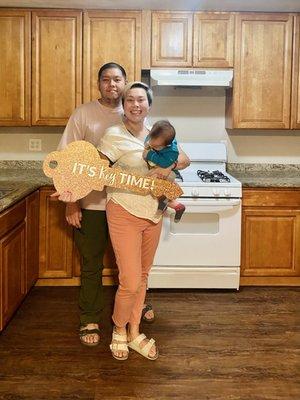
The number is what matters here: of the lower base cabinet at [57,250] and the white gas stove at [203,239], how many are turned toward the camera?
2

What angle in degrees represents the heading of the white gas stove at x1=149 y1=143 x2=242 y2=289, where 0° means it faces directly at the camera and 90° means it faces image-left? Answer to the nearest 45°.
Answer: approximately 0°

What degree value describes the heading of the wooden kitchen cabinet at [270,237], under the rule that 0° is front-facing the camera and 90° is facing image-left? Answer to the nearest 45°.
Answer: approximately 0°

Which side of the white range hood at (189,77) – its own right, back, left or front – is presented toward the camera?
front

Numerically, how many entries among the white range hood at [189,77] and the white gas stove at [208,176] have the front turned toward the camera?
2

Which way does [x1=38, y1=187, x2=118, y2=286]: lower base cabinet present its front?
toward the camera
